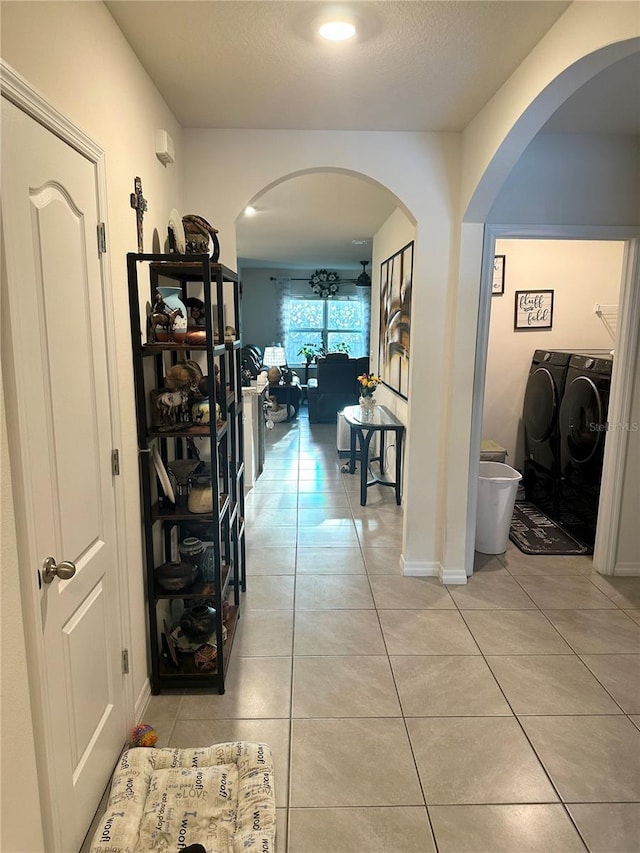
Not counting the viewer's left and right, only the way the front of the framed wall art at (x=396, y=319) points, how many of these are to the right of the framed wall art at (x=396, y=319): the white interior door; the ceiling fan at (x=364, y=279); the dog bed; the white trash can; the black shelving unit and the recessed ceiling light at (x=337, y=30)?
1

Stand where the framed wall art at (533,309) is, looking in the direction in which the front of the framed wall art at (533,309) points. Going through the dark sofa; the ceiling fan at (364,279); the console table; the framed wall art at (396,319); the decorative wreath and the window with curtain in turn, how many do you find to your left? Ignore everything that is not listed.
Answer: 0

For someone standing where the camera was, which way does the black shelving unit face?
facing to the right of the viewer

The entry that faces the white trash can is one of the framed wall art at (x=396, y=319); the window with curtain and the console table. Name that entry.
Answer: the window with curtain

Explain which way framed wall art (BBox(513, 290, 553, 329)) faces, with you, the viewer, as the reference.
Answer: facing the viewer

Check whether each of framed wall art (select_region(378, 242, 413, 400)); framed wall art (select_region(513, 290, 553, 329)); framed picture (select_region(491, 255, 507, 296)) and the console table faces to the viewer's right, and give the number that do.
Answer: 0

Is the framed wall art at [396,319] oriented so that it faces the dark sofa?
no

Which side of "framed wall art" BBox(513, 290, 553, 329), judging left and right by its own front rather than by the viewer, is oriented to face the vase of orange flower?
right

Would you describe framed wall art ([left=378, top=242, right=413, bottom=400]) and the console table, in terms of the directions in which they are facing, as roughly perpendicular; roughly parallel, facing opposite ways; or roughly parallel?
roughly parallel

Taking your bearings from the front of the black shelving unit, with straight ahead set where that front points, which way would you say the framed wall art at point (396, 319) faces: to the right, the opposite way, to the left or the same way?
the opposite way

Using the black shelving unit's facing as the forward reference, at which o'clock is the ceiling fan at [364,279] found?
The ceiling fan is roughly at 10 o'clock from the black shelving unit.

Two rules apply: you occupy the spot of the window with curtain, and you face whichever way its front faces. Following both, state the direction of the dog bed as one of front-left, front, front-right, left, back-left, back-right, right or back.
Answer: front

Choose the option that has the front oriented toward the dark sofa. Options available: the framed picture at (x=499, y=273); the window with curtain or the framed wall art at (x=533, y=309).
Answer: the window with curtain

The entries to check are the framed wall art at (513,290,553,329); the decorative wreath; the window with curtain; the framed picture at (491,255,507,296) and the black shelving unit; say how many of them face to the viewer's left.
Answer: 0

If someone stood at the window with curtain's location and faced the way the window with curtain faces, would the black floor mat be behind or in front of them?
in front

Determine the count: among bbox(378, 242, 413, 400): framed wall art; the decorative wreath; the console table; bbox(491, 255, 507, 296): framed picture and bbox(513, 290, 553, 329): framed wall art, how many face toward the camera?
3

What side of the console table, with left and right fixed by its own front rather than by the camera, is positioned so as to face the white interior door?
left

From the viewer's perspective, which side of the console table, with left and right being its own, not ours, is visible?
left

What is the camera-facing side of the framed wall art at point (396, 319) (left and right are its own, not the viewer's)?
left
